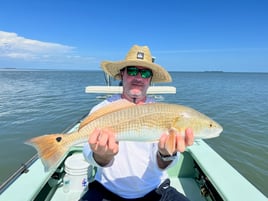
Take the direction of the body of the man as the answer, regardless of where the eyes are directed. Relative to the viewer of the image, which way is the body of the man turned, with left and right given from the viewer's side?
facing the viewer
